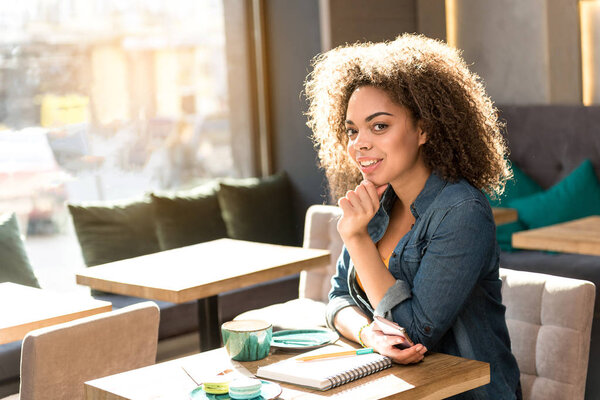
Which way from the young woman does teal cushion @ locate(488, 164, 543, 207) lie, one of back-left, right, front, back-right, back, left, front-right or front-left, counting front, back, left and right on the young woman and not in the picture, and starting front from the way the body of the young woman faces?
back-right

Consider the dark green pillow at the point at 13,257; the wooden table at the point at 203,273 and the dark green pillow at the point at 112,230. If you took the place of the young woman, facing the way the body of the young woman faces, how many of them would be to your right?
3

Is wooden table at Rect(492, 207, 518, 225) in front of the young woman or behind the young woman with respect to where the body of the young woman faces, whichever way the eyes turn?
behind

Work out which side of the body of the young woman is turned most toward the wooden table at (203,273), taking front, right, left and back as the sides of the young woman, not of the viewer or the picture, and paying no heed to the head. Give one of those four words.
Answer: right

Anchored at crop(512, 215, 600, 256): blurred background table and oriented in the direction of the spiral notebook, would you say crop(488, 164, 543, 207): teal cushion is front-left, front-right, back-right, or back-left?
back-right

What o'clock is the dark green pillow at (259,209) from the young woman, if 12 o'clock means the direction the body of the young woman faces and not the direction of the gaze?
The dark green pillow is roughly at 4 o'clock from the young woman.

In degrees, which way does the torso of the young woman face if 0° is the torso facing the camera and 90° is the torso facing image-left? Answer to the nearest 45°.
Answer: approximately 45°

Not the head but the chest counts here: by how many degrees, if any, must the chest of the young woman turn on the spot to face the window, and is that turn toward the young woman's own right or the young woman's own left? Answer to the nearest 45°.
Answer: approximately 90° to the young woman's own right

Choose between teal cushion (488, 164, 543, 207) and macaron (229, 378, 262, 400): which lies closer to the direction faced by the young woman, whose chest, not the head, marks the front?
the macaron
